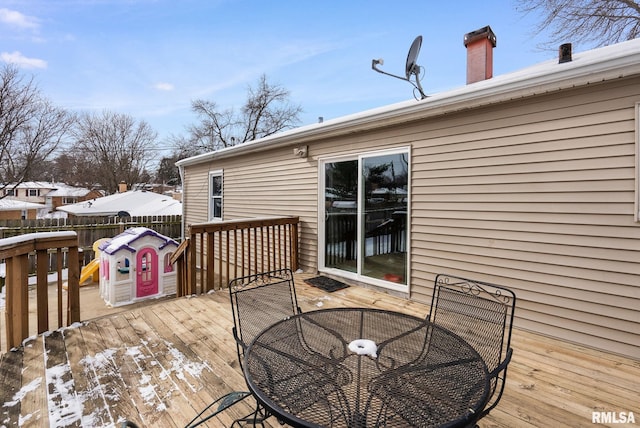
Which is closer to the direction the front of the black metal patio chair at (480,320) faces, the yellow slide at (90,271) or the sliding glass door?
the yellow slide

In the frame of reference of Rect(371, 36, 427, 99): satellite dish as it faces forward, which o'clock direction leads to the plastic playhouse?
The plastic playhouse is roughly at 12 o'clock from the satellite dish.

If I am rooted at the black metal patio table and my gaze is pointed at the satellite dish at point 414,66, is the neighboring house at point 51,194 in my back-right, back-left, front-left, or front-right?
front-left

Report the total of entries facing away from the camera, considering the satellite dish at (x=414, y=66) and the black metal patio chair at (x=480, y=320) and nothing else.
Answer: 0

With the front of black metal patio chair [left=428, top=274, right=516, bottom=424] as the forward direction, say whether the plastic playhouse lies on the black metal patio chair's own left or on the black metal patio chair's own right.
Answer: on the black metal patio chair's own right

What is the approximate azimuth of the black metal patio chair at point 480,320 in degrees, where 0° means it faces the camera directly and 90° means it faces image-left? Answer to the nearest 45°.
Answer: approximately 45°

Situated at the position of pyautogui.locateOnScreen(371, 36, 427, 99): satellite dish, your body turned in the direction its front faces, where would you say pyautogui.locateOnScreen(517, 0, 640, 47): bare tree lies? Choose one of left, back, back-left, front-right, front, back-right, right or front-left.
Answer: back-right

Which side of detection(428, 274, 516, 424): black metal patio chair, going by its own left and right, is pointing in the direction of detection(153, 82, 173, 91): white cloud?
right

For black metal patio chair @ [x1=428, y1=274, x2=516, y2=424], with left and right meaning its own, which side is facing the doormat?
right

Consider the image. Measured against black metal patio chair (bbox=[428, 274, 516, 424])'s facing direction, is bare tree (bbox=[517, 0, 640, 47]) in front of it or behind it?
behind

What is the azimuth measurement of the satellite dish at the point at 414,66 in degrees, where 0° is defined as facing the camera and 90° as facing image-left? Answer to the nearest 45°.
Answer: approximately 90°

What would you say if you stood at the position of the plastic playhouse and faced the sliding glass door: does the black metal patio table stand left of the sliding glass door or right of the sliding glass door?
right

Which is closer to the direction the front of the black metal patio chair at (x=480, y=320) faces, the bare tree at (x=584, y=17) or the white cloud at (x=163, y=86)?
the white cloud

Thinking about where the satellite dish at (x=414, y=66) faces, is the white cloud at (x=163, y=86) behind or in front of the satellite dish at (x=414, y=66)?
in front
